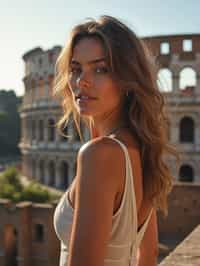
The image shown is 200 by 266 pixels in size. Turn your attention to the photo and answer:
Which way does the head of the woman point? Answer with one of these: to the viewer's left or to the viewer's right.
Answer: to the viewer's left

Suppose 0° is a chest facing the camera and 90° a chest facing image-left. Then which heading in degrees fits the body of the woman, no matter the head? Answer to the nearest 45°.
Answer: approximately 135°

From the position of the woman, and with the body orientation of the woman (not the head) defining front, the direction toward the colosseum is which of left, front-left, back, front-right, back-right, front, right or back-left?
front-right

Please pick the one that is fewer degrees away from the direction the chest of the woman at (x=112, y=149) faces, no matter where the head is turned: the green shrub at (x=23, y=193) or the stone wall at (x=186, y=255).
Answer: the green shrub

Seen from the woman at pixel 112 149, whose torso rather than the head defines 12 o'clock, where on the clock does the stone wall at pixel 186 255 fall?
The stone wall is roughly at 5 o'clock from the woman.
